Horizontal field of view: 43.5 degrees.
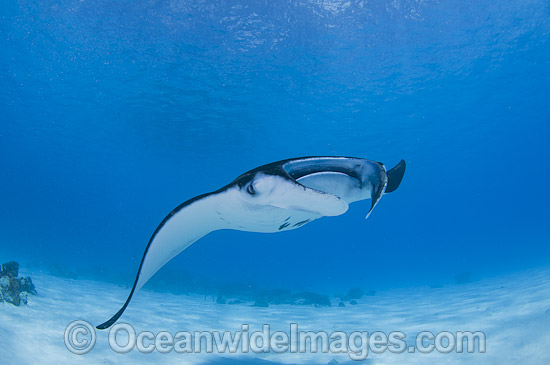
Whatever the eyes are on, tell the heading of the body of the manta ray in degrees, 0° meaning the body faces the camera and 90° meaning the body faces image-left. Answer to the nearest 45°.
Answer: approximately 315°
